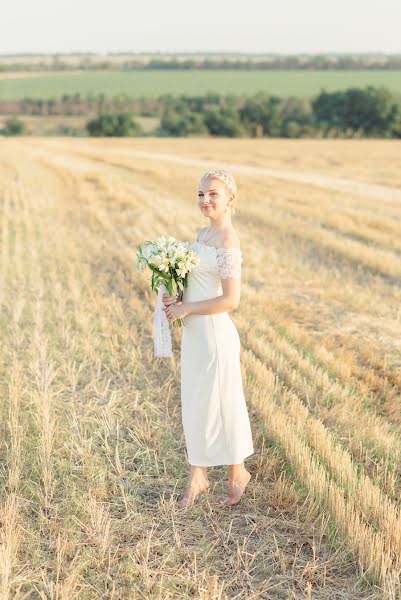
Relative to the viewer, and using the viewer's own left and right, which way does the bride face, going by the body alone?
facing the viewer and to the left of the viewer
